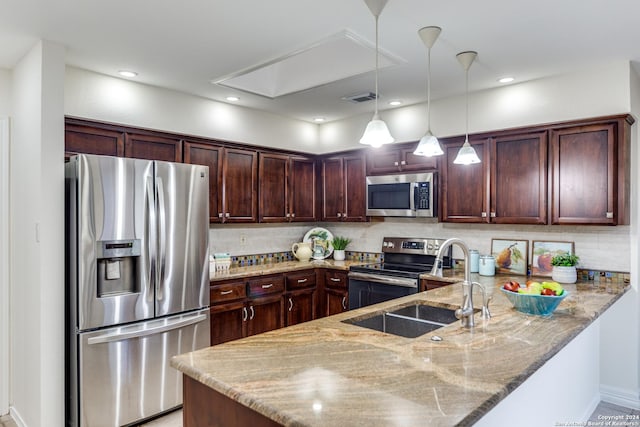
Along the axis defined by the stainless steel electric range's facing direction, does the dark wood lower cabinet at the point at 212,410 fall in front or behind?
in front

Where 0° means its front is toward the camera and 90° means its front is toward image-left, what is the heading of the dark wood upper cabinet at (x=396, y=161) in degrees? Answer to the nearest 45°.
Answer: approximately 45°

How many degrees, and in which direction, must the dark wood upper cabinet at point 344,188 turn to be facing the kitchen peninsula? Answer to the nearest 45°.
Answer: approximately 45° to its left

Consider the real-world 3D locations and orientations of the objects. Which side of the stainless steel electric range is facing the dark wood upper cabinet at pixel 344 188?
right

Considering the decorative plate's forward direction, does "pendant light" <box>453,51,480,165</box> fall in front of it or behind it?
in front

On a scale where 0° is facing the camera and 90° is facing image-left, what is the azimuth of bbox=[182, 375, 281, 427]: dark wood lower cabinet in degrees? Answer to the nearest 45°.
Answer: approximately 135°

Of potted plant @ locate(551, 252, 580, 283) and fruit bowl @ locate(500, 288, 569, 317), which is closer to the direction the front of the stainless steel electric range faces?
the fruit bowl

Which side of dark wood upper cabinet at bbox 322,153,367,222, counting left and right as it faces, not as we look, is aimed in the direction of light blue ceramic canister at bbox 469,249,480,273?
left

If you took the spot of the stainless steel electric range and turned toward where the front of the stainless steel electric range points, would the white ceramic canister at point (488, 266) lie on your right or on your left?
on your left
